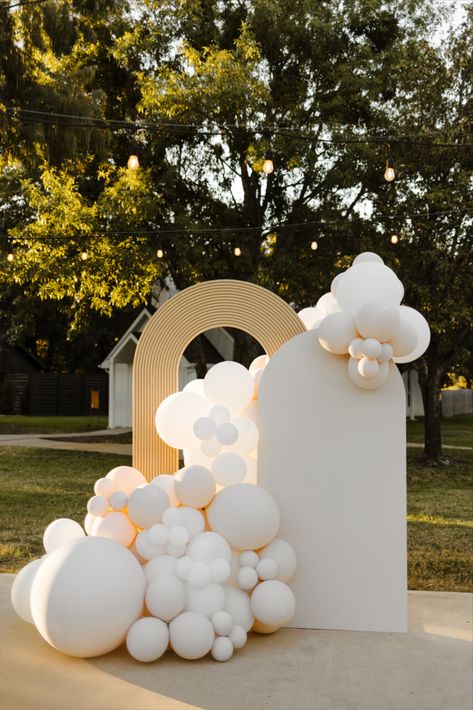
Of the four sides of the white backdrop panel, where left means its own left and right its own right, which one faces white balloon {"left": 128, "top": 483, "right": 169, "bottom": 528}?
right

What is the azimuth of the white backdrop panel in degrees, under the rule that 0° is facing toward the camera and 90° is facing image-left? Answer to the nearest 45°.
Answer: approximately 0°

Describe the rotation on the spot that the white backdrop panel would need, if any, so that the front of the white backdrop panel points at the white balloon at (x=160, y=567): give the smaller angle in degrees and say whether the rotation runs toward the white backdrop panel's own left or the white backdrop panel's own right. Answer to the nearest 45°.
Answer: approximately 45° to the white backdrop panel's own right

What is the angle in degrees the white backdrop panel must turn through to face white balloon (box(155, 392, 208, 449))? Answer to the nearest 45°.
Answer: approximately 90° to its right

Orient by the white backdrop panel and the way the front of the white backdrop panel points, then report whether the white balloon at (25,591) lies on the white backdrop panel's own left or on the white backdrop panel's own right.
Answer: on the white backdrop panel's own right

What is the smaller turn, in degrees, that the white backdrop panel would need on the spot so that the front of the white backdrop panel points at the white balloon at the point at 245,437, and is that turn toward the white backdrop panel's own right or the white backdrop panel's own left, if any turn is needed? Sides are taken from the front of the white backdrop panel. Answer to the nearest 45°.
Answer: approximately 90° to the white backdrop panel's own right

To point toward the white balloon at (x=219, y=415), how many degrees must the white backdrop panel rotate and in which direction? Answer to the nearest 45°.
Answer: approximately 90° to its right

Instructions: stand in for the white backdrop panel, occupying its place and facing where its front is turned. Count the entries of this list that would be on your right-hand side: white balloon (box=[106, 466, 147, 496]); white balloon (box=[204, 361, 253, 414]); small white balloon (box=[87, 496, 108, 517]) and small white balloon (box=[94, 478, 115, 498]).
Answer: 4

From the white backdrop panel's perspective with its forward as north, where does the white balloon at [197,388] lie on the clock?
The white balloon is roughly at 4 o'clock from the white backdrop panel.
